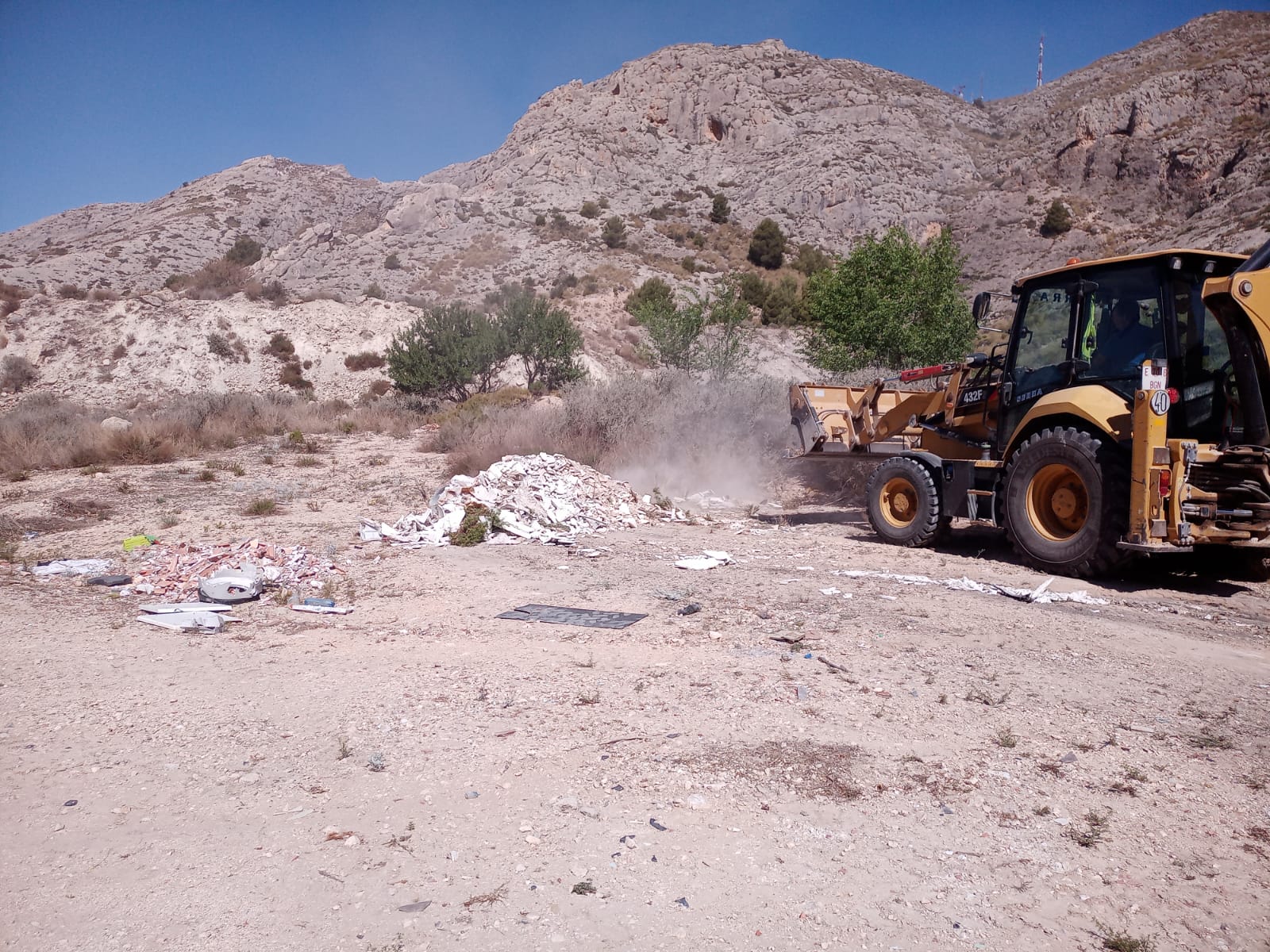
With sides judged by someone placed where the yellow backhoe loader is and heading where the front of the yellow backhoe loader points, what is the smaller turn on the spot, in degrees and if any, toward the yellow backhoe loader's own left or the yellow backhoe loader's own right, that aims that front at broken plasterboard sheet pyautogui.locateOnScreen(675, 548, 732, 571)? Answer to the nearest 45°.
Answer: approximately 45° to the yellow backhoe loader's own left

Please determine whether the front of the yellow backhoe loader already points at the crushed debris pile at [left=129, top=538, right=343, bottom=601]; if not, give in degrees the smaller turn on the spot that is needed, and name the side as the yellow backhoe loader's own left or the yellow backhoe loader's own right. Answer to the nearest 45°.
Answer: approximately 45° to the yellow backhoe loader's own left

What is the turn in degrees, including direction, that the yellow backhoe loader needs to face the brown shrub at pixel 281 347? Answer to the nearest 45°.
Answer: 0° — it already faces it

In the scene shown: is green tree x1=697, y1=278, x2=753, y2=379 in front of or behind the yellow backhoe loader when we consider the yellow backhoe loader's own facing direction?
in front

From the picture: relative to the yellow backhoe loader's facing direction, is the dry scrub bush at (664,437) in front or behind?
in front

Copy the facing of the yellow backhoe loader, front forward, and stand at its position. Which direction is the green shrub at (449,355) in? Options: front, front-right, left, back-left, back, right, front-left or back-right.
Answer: front

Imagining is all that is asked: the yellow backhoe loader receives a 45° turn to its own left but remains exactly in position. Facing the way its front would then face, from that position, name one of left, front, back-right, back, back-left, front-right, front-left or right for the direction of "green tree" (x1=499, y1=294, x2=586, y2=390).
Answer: front-right

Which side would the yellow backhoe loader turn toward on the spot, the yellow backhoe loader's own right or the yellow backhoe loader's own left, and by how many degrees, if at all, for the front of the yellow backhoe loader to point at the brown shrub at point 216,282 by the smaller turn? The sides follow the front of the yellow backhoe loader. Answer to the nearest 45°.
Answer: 0° — it already faces it

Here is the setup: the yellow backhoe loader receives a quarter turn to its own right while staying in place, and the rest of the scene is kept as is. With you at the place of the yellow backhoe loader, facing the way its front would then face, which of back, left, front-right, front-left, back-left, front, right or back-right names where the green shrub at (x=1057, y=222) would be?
front-left

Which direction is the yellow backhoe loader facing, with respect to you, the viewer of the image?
facing away from the viewer and to the left of the viewer
